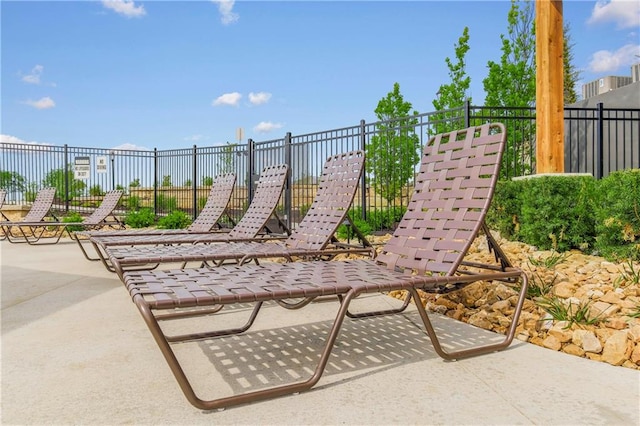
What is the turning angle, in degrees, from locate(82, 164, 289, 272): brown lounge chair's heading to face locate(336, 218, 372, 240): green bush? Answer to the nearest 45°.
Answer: approximately 135° to its right

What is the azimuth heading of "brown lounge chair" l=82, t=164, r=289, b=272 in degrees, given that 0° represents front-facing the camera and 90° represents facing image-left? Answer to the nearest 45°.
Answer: approximately 90°

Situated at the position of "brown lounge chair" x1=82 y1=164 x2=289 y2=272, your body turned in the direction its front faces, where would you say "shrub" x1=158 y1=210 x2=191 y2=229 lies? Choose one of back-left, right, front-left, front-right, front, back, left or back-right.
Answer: right

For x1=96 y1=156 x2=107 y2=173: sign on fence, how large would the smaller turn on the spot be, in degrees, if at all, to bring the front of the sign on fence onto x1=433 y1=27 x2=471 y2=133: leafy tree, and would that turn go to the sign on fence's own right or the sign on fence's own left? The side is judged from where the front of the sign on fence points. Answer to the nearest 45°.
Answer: approximately 45° to the sign on fence's own left

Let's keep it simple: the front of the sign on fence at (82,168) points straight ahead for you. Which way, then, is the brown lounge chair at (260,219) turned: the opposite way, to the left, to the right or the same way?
to the right

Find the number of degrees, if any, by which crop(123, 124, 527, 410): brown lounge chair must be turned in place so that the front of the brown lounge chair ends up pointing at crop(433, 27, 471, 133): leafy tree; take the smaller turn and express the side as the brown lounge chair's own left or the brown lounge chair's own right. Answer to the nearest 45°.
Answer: approximately 135° to the brown lounge chair's own right

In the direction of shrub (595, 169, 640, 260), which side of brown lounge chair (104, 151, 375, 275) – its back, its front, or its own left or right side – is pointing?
back

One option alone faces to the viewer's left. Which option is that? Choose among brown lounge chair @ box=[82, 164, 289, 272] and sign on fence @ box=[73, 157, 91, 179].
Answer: the brown lounge chair

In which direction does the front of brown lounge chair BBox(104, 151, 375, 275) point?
to the viewer's left

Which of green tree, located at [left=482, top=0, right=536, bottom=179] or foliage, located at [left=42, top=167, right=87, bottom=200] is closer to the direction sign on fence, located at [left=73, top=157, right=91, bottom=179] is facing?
the green tree

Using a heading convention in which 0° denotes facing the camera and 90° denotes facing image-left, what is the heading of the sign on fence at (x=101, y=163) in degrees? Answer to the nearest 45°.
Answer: approximately 0°
